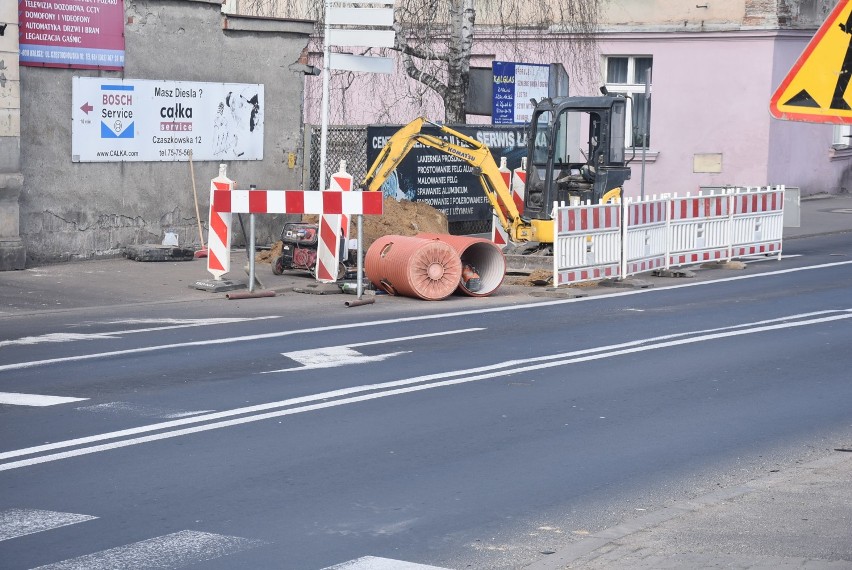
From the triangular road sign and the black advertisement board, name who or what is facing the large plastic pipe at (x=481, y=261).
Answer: the black advertisement board

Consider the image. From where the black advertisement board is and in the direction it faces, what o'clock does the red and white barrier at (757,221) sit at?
The red and white barrier is roughly at 10 o'clock from the black advertisement board.

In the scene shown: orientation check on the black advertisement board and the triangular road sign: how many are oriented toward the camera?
2

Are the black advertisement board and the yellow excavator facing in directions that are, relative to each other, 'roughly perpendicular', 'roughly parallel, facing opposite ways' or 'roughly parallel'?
roughly perpendicular

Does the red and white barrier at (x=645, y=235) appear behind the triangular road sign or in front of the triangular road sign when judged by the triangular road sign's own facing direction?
behind

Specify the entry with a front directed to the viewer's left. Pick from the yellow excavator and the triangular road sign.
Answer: the yellow excavator

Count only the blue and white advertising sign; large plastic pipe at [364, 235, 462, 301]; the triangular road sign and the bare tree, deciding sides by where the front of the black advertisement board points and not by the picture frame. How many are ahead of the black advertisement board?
2

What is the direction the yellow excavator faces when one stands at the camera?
facing to the left of the viewer

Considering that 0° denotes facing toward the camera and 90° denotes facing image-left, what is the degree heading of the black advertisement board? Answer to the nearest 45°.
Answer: approximately 0°

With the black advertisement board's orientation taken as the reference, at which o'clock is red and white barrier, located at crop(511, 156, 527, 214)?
The red and white barrier is roughly at 11 o'clock from the black advertisement board.

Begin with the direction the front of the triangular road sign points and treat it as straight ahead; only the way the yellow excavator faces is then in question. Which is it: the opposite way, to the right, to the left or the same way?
to the right

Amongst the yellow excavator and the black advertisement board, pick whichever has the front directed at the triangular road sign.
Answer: the black advertisement board

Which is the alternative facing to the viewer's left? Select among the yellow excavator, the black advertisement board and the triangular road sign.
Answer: the yellow excavator
